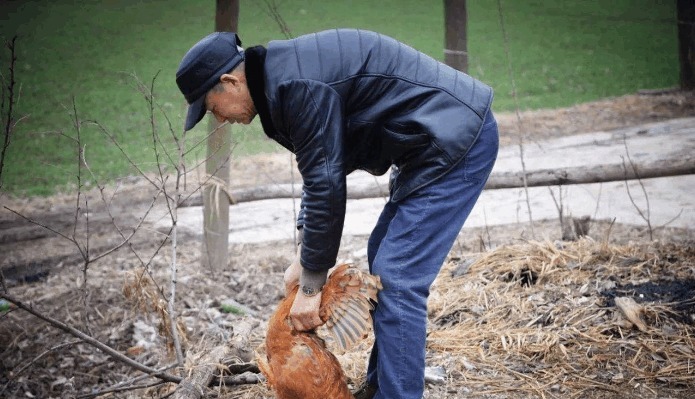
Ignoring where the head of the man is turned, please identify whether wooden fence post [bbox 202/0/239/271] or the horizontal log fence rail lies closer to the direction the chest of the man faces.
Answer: the wooden fence post

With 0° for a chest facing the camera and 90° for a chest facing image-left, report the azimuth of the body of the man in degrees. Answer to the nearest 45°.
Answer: approximately 90°

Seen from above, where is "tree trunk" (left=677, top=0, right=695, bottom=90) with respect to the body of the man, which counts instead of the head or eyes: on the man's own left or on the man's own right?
on the man's own right

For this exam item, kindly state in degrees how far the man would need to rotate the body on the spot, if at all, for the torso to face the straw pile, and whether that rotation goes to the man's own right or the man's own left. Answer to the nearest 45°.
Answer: approximately 135° to the man's own right

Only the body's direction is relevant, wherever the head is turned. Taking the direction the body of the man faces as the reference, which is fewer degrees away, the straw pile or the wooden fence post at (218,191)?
the wooden fence post

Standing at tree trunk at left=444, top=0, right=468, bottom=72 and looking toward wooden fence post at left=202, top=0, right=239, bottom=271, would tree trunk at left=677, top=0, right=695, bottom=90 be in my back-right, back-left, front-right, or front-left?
back-left

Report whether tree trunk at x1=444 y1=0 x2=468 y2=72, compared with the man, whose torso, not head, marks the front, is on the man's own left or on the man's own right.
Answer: on the man's own right

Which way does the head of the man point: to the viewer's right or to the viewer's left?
to the viewer's left
